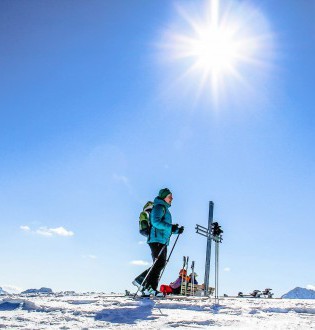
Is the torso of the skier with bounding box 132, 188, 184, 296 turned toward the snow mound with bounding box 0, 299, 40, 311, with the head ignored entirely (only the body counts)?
no

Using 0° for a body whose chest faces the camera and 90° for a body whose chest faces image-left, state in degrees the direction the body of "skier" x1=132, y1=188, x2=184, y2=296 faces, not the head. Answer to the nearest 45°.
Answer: approximately 270°
